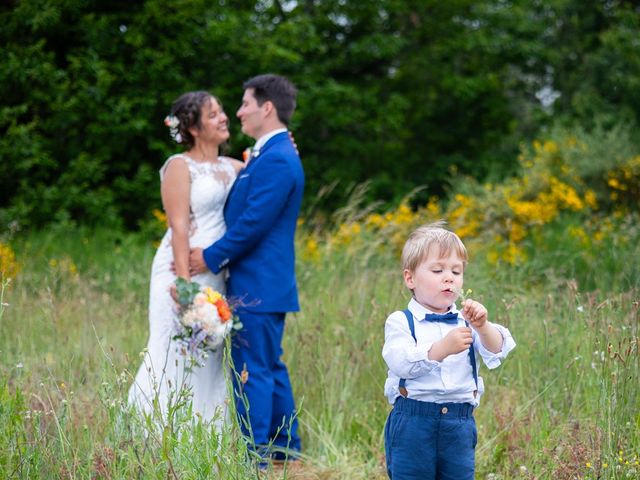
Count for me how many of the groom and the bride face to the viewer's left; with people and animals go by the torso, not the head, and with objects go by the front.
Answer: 1

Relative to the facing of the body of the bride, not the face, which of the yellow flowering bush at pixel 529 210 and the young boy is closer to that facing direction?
the young boy

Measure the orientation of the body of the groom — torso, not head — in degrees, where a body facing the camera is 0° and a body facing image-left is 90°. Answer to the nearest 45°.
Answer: approximately 90°

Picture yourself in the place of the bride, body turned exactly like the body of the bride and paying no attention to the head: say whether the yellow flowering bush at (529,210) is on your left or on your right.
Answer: on your left

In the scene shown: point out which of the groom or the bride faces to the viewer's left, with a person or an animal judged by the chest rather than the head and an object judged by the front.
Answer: the groom
